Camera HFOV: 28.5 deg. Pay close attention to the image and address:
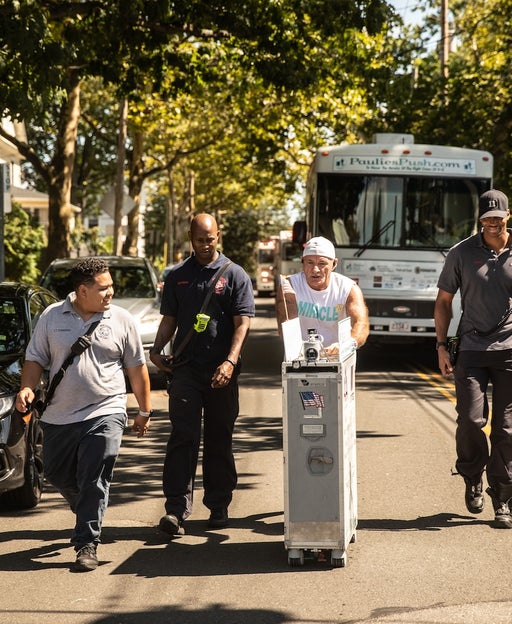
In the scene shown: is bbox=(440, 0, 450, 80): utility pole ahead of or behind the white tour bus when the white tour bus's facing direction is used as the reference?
behind

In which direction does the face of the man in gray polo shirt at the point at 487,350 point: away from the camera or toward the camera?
toward the camera

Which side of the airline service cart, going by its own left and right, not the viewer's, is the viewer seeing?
front

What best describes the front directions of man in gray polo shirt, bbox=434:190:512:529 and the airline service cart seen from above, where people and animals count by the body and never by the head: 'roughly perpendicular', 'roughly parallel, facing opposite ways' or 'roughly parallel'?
roughly parallel

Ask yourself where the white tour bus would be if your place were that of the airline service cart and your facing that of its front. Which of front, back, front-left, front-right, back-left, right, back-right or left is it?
back

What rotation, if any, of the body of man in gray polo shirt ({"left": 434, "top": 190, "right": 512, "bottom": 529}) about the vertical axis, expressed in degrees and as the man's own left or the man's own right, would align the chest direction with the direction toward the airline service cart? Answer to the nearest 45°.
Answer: approximately 45° to the man's own right

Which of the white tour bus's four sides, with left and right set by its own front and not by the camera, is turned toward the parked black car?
front

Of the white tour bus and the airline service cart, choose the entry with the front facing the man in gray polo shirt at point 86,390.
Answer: the white tour bus

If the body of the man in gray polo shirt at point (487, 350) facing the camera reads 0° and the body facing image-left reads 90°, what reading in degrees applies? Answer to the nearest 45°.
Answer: approximately 0°

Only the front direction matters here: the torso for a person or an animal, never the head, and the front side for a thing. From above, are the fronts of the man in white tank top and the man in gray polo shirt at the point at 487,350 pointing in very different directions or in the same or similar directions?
same or similar directions

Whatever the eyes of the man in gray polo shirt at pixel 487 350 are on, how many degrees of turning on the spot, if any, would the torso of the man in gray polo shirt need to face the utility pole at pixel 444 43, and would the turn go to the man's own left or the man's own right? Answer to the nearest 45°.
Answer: approximately 180°

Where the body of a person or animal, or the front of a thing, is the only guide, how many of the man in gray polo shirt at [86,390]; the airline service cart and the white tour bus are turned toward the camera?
3

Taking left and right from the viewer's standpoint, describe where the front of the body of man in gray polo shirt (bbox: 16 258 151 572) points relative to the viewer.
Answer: facing the viewer

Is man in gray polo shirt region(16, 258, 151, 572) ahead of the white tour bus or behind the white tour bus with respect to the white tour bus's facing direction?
ahead

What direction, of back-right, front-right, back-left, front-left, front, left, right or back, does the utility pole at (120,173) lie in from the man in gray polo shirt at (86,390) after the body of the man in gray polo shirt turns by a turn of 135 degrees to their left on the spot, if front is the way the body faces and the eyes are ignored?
front-left

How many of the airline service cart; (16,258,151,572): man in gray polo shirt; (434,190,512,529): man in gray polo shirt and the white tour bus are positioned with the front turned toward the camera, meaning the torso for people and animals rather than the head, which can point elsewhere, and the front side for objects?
4

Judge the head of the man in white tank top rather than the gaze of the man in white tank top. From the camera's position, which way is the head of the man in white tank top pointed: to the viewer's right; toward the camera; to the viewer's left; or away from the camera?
toward the camera

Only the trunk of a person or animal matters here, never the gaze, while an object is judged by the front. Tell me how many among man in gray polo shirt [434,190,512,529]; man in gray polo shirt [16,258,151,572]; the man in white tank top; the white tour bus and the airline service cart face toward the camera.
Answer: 5

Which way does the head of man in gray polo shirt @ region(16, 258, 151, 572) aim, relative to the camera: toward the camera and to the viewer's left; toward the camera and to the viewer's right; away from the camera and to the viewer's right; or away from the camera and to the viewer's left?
toward the camera and to the viewer's right
